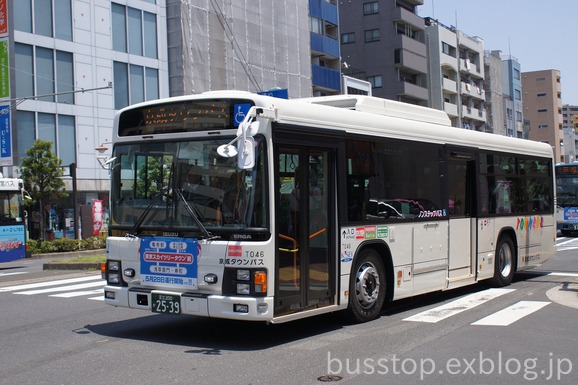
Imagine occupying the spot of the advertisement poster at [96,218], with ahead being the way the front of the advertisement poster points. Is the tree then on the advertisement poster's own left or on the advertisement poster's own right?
on the advertisement poster's own right

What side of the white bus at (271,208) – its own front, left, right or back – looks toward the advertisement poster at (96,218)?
right

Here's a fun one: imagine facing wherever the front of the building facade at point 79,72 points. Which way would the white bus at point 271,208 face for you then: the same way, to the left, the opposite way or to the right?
to the right

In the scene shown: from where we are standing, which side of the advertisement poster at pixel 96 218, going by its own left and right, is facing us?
front

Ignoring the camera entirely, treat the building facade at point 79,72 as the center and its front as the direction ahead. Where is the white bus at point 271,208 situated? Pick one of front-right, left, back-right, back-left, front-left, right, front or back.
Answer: front-right

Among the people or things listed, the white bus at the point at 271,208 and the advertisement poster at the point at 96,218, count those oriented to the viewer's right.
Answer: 0

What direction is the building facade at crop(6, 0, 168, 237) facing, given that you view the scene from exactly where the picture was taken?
facing the viewer and to the right of the viewer

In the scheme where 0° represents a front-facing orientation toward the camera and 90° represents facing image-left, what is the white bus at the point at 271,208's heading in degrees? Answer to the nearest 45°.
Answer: approximately 45°

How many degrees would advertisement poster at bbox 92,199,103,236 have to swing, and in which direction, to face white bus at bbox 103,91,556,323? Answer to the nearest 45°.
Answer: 0° — it already faces it

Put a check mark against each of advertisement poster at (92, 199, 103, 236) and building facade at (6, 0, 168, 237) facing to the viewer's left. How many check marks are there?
0

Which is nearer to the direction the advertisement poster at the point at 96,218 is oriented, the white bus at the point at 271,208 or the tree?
the white bus
